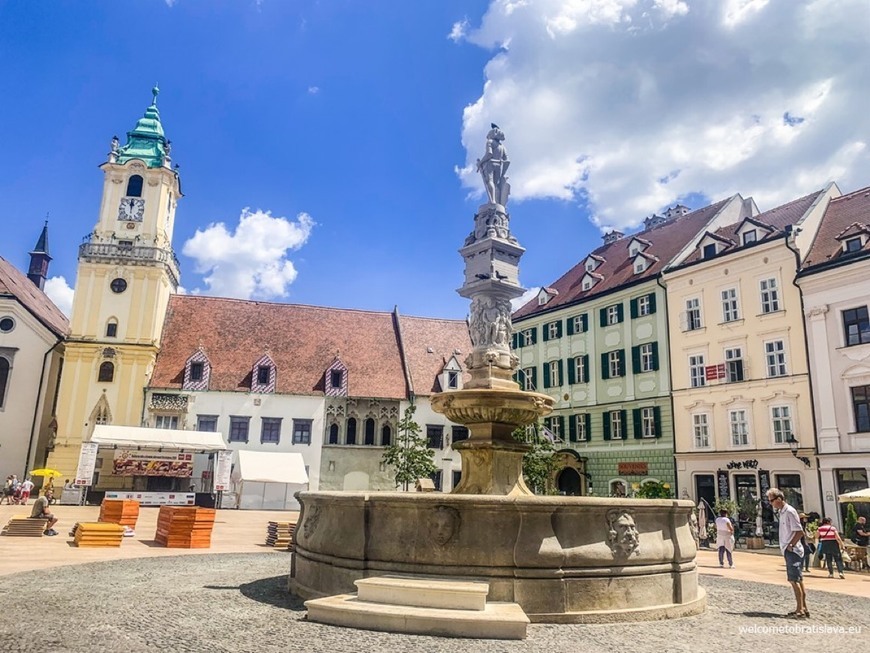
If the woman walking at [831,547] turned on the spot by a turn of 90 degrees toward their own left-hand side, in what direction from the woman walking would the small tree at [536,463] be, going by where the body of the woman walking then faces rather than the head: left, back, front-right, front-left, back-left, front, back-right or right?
front-right

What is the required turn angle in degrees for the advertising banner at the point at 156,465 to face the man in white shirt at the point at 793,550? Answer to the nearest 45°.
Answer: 0° — it already faces them

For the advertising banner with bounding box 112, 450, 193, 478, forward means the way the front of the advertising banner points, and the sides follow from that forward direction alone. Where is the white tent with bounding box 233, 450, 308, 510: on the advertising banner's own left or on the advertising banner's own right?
on the advertising banner's own left

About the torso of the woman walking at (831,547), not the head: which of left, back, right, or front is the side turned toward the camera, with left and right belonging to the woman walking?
back

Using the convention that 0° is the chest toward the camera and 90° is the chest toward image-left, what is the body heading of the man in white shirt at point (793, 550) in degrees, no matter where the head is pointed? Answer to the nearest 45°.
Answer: approximately 90°

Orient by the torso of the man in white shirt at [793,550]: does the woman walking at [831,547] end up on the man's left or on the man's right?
on the man's right
